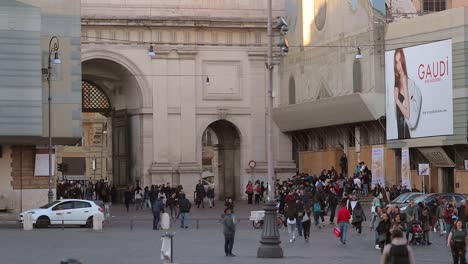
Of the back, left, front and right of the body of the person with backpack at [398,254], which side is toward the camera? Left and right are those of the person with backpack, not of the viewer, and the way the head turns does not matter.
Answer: back

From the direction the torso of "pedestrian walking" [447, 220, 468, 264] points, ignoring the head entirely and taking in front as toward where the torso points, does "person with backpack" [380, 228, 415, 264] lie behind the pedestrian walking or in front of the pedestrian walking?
in front

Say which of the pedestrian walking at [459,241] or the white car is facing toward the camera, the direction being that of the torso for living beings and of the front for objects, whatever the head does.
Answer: the pedestrian walking

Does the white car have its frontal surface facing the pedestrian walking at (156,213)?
no

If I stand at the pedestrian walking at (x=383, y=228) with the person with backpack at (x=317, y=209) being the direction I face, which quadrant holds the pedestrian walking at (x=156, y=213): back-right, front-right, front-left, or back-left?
front-left

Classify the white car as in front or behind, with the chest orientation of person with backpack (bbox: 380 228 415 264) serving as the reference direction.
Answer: in front

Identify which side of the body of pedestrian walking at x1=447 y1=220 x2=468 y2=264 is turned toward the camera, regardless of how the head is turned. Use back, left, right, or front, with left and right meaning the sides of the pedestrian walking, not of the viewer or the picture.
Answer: front

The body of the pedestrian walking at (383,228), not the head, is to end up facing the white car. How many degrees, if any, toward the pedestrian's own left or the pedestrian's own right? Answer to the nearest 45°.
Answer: approximately 90° to the pedestrian's own right

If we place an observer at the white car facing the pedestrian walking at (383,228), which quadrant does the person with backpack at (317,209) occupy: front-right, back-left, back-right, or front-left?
front-left

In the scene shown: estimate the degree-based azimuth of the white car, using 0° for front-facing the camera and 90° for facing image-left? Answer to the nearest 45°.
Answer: approximately 90°

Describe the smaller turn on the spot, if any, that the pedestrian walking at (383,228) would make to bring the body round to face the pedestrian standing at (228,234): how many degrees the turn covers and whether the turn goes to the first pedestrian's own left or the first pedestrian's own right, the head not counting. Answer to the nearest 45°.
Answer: approximately 45° to the first pedestrian's own right
